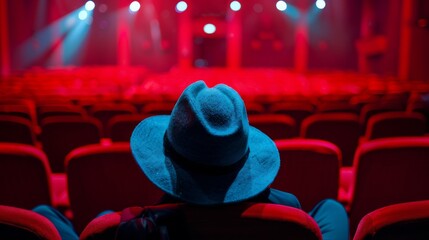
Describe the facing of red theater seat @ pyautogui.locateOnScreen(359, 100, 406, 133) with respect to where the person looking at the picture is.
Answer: facing away from the viewer

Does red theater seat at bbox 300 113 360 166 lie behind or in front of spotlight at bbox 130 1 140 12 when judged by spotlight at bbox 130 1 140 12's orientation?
in front

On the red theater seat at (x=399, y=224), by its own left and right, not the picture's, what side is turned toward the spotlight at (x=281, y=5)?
front

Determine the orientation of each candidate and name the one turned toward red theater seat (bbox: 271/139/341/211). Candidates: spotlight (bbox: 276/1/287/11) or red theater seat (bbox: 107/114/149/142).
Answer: the spotlight

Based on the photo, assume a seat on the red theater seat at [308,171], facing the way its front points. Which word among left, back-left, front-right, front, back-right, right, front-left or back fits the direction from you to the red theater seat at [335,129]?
front

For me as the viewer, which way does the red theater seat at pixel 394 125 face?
facing away from the viewer

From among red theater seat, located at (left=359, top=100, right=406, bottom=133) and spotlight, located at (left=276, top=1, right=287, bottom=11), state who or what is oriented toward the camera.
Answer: the spotlight

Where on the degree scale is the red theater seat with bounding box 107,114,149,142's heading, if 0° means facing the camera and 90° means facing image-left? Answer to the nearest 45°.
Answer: approximately 180°

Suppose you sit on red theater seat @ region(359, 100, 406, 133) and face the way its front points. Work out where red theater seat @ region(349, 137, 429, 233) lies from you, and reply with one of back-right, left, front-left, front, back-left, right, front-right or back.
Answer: back

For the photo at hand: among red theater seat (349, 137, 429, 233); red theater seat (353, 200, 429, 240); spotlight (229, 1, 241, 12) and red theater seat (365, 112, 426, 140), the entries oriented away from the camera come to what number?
3

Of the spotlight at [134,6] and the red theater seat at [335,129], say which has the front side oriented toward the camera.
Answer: the spotlight

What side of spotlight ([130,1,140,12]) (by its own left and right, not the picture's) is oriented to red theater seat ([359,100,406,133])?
front

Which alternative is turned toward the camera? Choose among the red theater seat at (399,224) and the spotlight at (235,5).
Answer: the spotlight

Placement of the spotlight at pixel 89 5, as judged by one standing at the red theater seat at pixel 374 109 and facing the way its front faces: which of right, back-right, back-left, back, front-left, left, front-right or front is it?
front-left

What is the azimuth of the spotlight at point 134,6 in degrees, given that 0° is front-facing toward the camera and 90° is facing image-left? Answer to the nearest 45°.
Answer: approximately 0°

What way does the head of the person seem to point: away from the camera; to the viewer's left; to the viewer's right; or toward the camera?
away from the camera

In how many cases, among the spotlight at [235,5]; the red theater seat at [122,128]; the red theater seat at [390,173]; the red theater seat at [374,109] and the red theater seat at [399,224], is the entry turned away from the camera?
4

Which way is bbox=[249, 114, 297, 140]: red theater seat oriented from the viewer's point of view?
away from the camera

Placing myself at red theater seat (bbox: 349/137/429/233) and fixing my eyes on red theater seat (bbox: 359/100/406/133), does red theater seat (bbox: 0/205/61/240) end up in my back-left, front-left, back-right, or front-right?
back-left

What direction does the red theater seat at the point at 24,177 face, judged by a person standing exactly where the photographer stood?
facing away from the viewer

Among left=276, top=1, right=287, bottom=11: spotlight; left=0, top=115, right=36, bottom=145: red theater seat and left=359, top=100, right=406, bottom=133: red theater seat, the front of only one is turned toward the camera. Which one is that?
the spotlight
